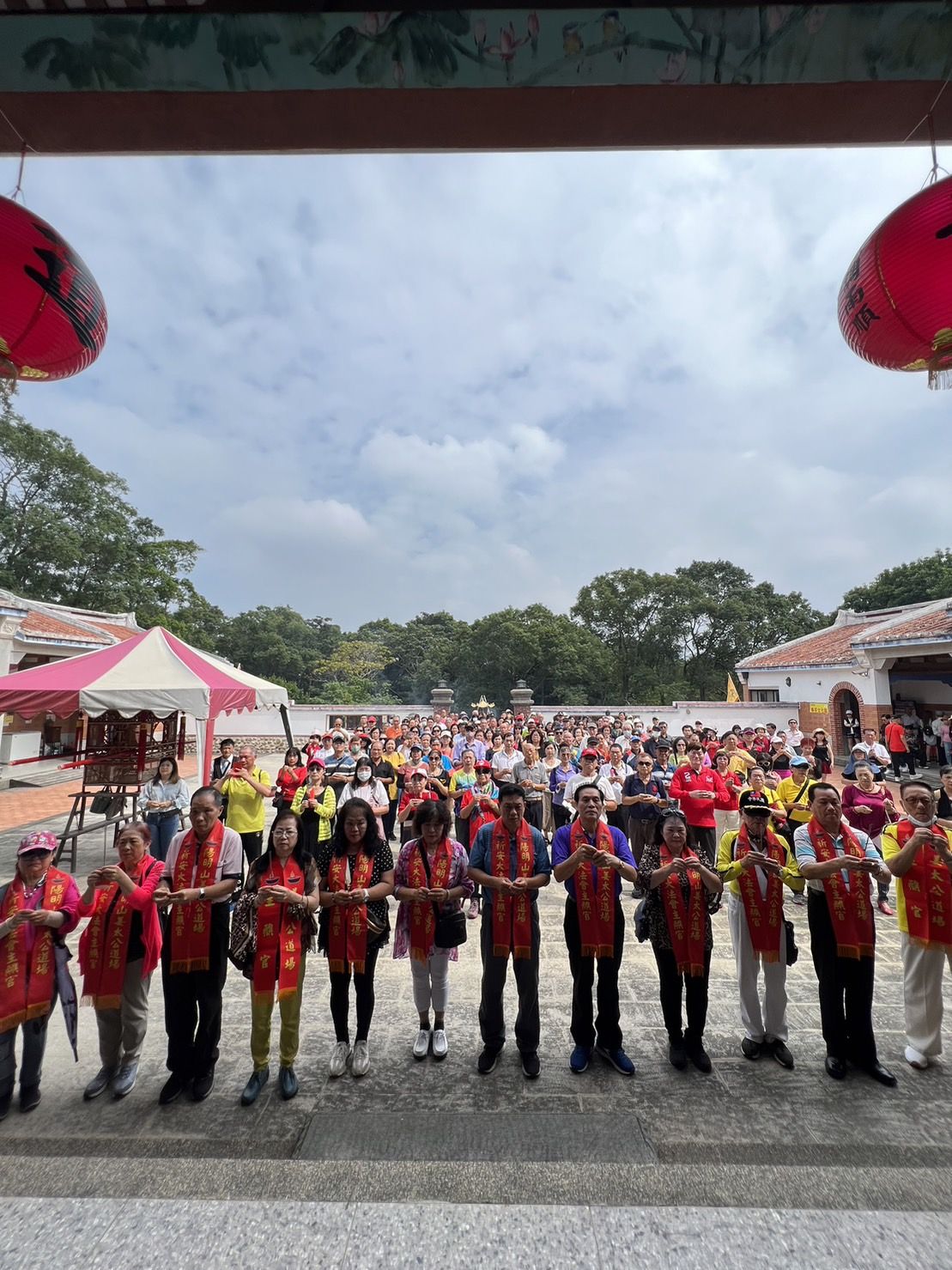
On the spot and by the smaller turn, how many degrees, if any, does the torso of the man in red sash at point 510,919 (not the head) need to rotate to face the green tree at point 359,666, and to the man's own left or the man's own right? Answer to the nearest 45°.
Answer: approximately 180°

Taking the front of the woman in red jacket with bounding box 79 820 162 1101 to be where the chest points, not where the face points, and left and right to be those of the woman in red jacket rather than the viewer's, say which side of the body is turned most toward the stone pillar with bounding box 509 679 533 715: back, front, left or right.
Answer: back

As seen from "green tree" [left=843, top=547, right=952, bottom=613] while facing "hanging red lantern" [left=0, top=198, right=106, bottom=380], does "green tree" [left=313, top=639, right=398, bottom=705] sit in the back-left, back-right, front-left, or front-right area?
front-right

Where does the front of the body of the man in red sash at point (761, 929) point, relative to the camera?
toward the camera

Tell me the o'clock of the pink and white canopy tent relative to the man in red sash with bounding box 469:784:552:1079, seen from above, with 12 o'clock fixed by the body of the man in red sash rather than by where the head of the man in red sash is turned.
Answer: The pink and white canopy tent is roughly at 4 o'clock from the man in red sash.

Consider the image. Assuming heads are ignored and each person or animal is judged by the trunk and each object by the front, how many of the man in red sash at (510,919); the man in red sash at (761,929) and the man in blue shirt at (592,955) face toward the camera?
3

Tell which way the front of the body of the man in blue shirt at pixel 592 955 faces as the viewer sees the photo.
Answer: toward the camera

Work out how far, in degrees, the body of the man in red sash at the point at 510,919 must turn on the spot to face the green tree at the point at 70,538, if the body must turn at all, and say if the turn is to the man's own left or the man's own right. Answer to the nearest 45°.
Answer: approximately 135° to the man's own right

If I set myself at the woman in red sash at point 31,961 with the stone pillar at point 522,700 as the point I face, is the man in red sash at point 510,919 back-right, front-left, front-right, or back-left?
front-right

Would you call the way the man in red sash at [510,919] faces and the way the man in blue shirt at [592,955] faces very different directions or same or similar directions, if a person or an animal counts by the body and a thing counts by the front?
same or similar directions

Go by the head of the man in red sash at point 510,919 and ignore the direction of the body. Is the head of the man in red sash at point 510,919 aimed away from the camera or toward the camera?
toward the camera
